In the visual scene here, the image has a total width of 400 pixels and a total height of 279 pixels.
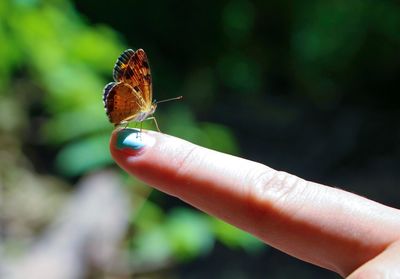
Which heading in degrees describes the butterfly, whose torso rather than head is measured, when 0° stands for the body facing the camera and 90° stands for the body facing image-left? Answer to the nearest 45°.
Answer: approximately 270°
